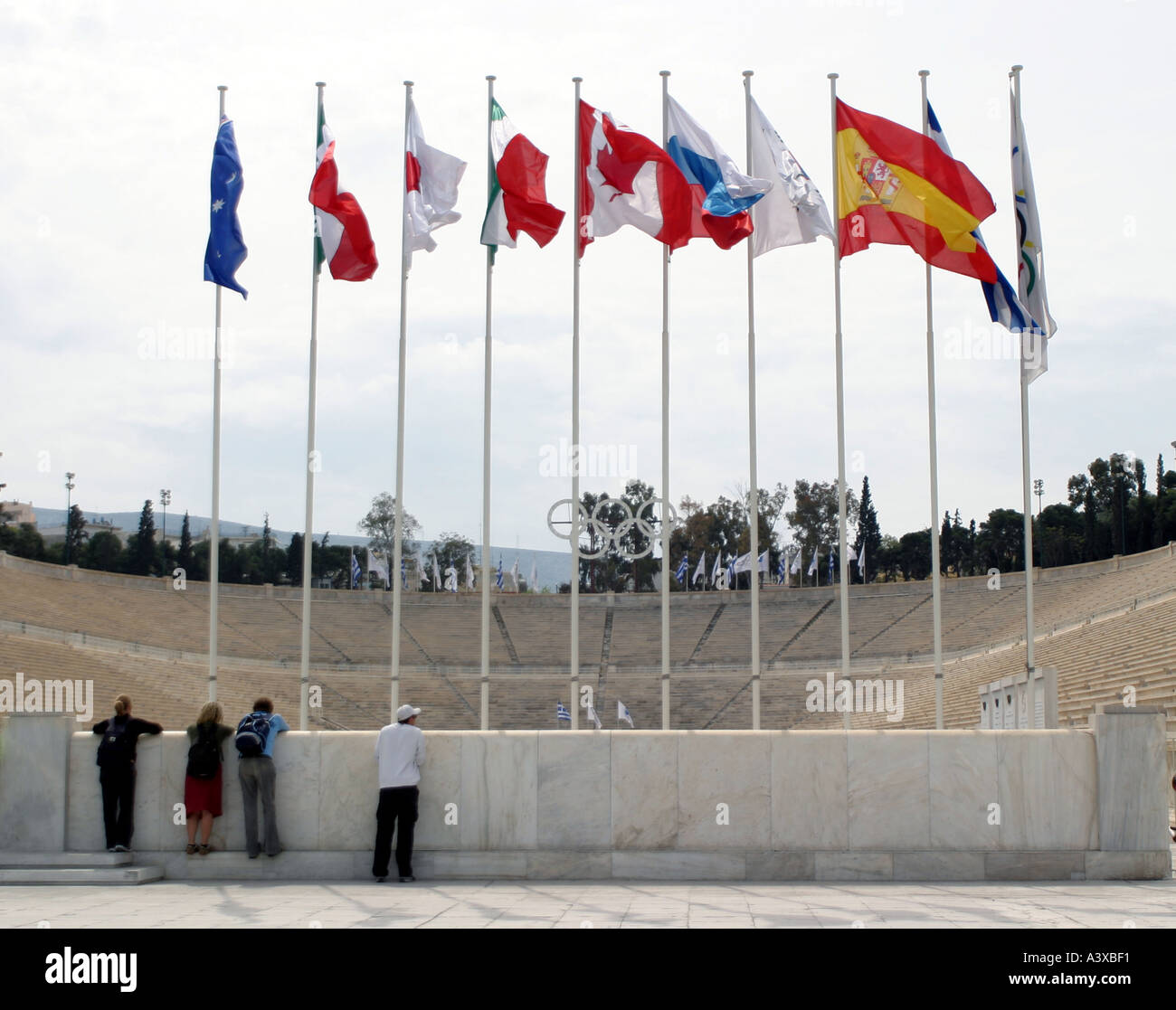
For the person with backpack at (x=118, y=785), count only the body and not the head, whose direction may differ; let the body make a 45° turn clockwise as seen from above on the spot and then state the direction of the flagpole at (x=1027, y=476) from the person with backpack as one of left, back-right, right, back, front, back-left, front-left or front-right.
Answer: front-right

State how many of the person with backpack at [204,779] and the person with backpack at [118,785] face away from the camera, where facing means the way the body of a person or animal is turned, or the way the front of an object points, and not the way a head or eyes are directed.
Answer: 2

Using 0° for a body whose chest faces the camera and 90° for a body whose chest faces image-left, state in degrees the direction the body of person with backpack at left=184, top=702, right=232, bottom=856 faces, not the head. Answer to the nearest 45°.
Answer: approximately 180°

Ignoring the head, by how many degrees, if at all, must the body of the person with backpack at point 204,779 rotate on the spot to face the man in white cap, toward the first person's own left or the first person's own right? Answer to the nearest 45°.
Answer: approximately 135° to the first person's own right

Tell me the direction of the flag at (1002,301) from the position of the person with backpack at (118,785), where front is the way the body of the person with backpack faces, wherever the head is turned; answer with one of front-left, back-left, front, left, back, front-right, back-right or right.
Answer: right

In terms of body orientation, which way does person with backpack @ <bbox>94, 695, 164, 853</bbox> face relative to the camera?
away from the camera

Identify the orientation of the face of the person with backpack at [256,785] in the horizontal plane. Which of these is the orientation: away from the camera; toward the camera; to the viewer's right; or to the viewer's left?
away from the camera

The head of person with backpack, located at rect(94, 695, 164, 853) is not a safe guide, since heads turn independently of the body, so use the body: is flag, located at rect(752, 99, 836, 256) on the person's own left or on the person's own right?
on the person's own right

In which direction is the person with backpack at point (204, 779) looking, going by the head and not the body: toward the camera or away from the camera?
away from the camera
